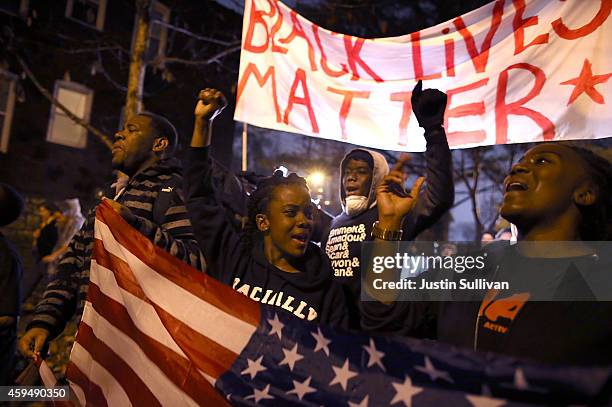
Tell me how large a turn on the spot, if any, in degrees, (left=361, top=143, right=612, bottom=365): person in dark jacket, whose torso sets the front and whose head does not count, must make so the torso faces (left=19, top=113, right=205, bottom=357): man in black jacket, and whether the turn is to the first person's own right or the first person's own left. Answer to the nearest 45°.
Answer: approximately 45° to the first person's own right

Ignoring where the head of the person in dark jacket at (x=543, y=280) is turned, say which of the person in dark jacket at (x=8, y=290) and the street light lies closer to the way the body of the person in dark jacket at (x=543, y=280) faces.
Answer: the person in dark jacket

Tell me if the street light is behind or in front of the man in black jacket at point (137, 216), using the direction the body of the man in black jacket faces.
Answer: behind

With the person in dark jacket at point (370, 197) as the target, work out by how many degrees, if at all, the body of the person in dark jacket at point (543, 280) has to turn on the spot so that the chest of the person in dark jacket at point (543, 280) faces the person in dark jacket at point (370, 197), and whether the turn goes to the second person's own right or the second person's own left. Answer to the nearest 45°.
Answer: approximately 90° to the second person's own right

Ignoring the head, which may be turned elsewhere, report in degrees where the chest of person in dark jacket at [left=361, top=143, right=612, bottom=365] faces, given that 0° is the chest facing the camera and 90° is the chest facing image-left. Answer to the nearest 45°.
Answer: approximately 45°

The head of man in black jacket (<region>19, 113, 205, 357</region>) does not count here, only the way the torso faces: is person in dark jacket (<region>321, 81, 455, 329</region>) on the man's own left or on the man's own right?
on the man's own left

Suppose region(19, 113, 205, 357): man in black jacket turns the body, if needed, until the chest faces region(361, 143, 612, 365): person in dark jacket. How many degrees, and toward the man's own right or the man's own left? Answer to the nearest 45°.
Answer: approximately 90° to the man's own left

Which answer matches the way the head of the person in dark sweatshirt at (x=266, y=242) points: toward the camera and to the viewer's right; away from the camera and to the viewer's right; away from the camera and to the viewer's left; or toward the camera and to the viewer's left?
toward the camera and to the viewer's right

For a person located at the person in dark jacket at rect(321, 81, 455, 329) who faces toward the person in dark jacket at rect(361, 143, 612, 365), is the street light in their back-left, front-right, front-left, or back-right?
back-left
